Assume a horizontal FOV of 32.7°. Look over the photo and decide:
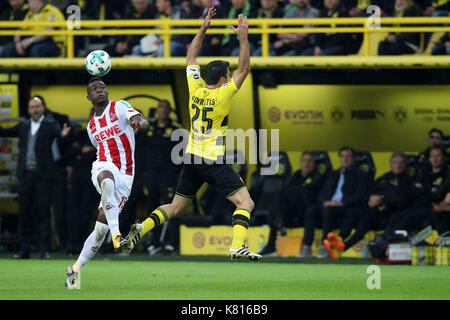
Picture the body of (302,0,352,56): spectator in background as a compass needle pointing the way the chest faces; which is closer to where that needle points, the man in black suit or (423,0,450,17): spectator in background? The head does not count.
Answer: the man in black suit

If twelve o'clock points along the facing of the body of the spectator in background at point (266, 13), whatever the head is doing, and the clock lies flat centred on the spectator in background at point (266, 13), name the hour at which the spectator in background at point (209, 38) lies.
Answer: the spectator in background at point (209, 38) is roughly at 3 o'clock from the spectator in background at point (266, 13).

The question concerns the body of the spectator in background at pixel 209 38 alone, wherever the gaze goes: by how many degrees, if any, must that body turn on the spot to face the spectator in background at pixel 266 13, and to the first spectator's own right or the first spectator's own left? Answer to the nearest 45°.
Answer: approximately 90° to the first spectator's own left

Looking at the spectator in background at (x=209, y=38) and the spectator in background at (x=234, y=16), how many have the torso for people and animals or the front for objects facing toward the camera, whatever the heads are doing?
2

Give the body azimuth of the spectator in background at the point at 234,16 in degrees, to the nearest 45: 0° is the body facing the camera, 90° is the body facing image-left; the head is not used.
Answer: approximately 0°
